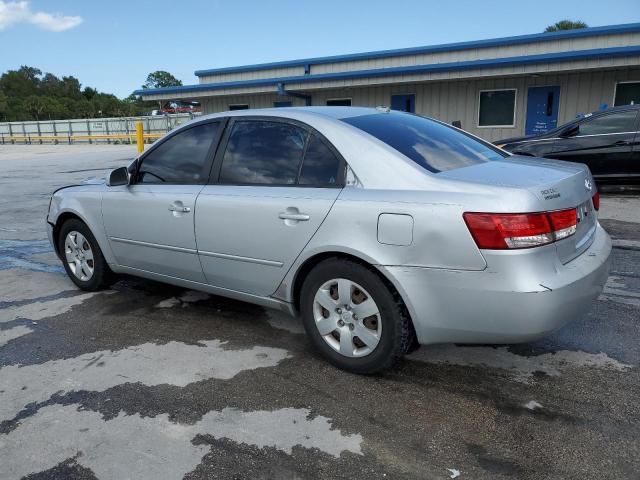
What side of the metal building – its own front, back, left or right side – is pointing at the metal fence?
right

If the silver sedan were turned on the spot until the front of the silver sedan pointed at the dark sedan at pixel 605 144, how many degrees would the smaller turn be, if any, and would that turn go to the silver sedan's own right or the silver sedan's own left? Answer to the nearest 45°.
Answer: approximately 90° to the silver sedan's own right

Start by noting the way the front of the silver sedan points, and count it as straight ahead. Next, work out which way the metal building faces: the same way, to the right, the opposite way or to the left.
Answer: to the left

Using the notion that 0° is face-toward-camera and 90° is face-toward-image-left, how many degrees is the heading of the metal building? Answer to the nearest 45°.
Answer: approximately 45°

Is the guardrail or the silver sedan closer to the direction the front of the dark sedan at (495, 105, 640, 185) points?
the guardrail

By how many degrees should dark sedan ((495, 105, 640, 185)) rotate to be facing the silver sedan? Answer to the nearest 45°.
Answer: approximately 90° to its left

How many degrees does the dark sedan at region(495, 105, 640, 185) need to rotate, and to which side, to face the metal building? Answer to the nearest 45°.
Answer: approximately 45° to its right

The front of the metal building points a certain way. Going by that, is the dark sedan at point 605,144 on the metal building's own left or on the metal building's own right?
on the metal building's own left

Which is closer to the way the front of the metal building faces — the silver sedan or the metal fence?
the silver sedan

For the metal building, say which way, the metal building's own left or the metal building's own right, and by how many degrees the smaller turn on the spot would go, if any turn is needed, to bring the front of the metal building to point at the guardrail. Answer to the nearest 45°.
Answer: approximately 90° to the metal building's own right

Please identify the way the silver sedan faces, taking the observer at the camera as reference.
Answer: facing away from the viewer and to the left of the viewer

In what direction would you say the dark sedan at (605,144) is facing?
to the viewer's left
